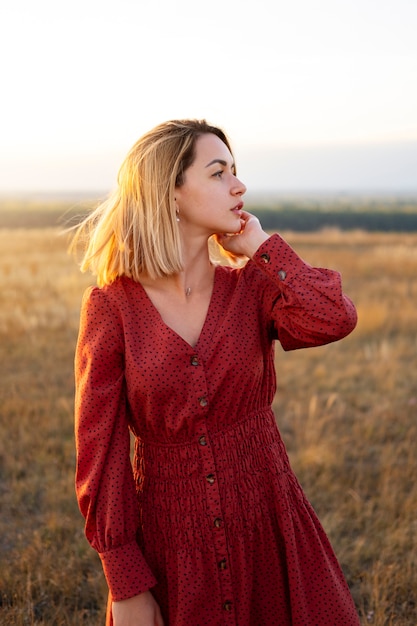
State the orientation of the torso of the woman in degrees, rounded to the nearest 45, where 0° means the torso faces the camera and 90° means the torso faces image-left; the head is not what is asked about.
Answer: approximately 0°

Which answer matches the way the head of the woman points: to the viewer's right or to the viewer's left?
to the viewer's right
